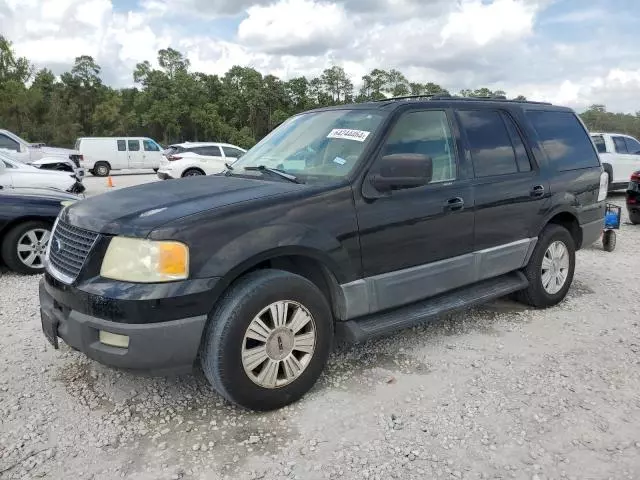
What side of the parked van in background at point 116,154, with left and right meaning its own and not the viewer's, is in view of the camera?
right

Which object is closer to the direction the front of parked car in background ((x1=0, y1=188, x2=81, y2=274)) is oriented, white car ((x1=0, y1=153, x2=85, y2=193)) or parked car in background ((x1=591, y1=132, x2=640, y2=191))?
the parked car in background

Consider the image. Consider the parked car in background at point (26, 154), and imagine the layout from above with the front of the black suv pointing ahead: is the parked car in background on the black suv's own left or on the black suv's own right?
on the black suv's own right

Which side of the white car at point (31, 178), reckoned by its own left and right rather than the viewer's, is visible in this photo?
right

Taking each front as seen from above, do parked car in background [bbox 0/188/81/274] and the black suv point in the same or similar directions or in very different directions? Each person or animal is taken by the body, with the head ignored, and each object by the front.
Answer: very different directions

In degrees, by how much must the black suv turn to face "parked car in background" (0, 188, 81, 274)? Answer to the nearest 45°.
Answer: approximately 90° to its right

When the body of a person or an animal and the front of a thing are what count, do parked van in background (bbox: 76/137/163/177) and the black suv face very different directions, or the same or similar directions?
very different directions

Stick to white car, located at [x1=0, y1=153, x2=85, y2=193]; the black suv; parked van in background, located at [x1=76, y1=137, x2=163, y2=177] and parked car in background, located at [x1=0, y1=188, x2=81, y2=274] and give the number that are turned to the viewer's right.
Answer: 3

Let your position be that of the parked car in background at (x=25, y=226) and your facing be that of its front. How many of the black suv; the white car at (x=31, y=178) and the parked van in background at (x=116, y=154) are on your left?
2

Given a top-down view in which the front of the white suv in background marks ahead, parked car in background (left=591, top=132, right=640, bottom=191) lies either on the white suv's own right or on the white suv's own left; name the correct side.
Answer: on the white suv's own right

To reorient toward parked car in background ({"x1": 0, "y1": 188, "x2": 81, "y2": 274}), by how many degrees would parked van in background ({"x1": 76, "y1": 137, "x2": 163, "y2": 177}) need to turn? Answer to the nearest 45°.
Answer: approximately 90° to its right

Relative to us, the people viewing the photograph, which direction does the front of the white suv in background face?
facing away from the viewer and to the right of the viewer

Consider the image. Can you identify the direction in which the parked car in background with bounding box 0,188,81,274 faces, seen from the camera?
facing to the right of the viewer

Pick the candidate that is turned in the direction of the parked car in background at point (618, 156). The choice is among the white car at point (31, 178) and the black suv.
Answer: the white car
